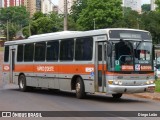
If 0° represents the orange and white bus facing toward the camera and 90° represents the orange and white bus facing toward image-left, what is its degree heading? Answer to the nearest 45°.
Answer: approximately 315°
